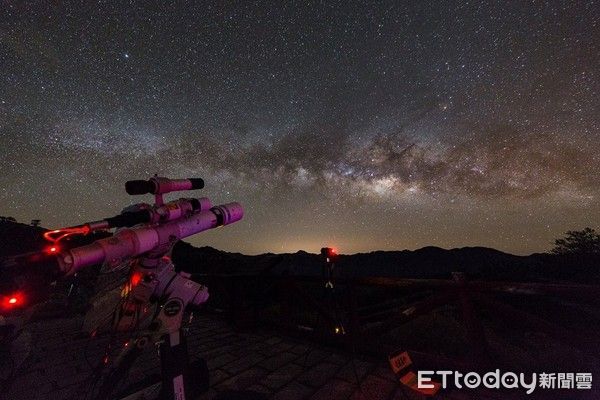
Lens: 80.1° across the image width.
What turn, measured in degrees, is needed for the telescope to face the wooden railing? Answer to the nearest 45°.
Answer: approximately 45° to its right

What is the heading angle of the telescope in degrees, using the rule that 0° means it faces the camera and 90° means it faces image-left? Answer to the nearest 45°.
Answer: approximately 225°

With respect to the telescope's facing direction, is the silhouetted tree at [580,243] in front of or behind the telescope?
in front
